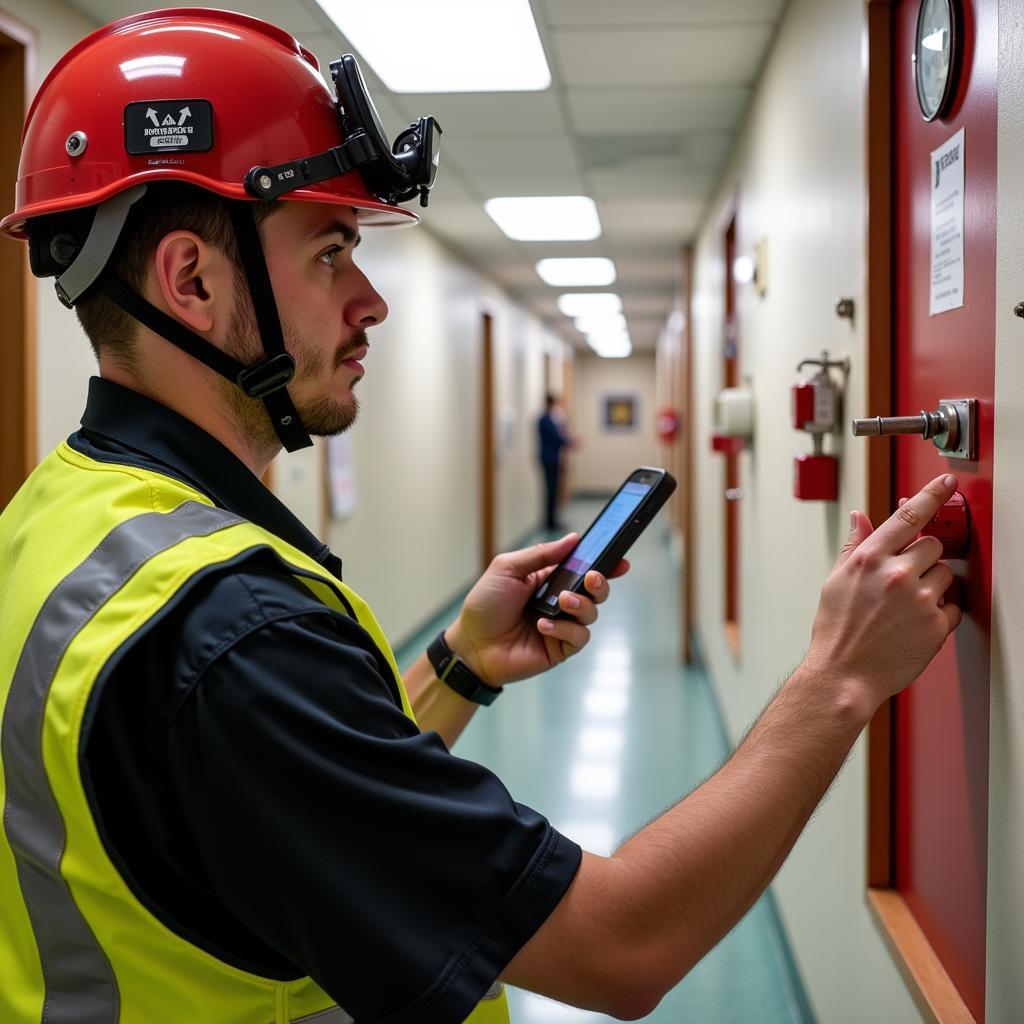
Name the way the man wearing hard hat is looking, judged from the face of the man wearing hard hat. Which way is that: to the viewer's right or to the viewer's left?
to the viewer's right

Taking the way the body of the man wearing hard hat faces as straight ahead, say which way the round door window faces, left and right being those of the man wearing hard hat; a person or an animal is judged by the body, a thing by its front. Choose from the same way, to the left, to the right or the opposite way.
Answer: the opposite way

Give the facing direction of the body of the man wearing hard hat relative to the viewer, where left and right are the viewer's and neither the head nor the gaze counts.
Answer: facing to the right of the viewer

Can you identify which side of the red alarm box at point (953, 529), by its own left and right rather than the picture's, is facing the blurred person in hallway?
right

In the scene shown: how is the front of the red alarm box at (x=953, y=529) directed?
to the viewer's left

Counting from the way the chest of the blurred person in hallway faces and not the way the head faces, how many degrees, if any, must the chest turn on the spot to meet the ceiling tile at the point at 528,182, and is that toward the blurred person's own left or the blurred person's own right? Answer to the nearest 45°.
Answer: approximately 90° to the blurred person's own right

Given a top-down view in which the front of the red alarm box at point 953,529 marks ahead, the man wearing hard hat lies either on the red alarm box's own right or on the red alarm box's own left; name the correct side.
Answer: on the red alarm box's own left

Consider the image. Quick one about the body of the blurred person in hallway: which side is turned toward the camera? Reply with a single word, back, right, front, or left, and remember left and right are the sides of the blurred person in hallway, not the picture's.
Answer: right

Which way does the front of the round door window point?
to the viewer's left

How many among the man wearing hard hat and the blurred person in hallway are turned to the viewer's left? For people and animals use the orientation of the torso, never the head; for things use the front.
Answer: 0
